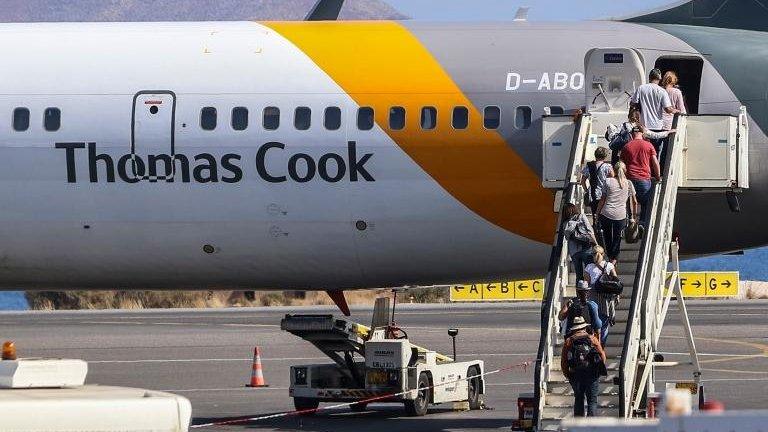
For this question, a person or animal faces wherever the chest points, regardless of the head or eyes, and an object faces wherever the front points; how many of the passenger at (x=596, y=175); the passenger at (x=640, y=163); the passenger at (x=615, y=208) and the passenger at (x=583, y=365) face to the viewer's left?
0

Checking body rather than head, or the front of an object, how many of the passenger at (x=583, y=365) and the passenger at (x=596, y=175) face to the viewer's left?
0

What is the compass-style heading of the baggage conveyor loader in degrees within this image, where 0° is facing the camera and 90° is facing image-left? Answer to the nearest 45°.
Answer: approximately 45°

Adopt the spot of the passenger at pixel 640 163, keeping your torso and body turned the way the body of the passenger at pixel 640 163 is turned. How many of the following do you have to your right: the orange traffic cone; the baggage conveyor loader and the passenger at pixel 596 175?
0

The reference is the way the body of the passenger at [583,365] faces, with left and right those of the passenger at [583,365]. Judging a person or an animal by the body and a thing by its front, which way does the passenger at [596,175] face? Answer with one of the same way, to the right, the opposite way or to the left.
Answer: the same way

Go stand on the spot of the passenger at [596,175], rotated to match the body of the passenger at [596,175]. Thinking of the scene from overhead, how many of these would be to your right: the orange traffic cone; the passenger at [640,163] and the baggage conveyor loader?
1

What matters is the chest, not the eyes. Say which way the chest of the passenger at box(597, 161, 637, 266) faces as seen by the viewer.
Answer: away from the camera

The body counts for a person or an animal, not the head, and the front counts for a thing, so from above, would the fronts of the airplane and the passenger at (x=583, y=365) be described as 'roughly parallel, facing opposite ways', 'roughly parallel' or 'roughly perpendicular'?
roughly perpendicular

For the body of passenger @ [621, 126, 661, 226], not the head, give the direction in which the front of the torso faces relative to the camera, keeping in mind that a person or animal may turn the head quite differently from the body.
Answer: away from the camera
